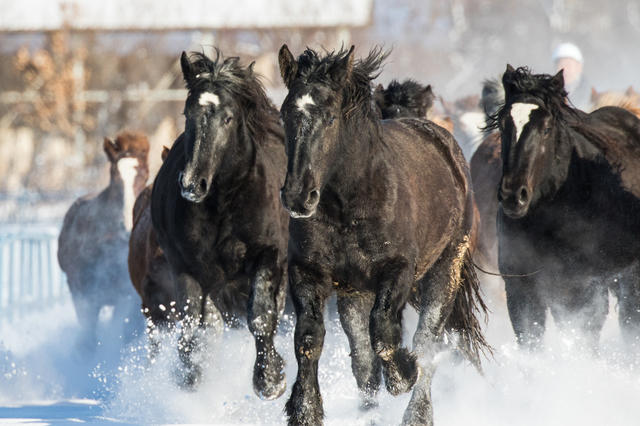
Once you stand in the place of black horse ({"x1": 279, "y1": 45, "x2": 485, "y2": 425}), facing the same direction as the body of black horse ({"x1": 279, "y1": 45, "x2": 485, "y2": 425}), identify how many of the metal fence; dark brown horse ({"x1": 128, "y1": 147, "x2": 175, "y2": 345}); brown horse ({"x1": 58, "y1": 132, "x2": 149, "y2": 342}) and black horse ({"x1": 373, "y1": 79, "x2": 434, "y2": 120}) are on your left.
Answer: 0

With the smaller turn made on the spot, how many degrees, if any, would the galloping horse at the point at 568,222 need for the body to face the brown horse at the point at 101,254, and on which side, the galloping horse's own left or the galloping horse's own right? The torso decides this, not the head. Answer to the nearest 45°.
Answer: approximately 90° to the galloping horse's own right

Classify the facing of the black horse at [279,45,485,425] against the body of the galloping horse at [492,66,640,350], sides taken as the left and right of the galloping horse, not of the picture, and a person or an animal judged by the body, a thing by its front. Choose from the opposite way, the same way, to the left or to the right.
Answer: the same way

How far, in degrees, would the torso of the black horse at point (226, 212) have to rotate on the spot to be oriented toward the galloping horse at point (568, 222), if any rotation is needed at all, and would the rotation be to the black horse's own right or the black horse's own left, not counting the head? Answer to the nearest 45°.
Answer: approximately 90° to the black horse's own left

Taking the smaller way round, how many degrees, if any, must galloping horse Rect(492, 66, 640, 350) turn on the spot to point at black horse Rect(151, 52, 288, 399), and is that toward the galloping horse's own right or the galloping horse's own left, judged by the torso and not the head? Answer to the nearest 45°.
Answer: approximately 45° to the galloping horse's own right

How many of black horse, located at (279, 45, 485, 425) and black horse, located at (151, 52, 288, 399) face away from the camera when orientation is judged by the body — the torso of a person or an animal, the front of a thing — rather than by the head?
0

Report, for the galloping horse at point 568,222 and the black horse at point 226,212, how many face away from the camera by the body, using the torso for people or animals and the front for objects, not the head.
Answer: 0

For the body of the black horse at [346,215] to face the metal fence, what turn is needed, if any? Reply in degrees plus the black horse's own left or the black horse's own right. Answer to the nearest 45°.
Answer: approximately 90° to the black horse's own right

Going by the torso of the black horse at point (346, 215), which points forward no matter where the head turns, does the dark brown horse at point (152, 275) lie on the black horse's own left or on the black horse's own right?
on the black horse's own right

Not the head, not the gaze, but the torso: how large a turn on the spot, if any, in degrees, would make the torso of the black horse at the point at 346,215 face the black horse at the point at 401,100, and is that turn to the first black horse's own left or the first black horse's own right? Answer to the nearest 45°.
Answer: approximately 135° to the first black horse's own right

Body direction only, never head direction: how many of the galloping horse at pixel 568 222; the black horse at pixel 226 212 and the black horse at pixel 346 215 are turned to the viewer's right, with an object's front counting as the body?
0

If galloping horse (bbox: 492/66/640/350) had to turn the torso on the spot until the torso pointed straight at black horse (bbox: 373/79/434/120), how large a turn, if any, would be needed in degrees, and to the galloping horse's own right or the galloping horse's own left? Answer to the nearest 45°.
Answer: approximately 90° to the galloping horse's own right

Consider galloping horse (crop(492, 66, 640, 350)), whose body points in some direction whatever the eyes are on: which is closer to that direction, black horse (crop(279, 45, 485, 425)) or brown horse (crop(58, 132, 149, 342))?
the black horse

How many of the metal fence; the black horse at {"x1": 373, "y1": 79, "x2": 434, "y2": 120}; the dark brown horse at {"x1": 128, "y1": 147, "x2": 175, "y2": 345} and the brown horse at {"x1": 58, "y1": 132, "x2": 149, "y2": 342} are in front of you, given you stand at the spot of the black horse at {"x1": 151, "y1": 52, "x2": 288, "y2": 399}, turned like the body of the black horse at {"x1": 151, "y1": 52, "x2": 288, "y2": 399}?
0

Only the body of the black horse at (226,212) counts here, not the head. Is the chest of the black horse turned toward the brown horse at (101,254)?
no

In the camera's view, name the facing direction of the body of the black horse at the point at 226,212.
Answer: toward the camera

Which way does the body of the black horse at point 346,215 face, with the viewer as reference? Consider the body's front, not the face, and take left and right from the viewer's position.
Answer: facing the viewer and to the left of the viewer
